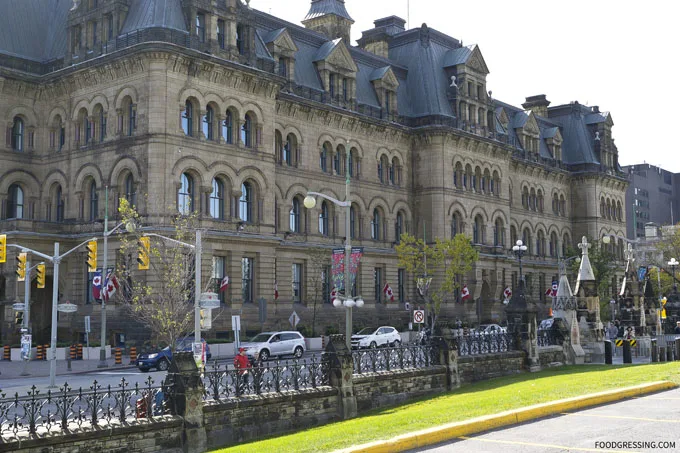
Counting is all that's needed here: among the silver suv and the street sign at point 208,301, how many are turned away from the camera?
0

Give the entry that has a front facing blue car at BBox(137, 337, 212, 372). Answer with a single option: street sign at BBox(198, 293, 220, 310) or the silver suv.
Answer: the silver suv

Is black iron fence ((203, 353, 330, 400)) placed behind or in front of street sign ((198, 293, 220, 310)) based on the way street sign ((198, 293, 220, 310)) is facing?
in front

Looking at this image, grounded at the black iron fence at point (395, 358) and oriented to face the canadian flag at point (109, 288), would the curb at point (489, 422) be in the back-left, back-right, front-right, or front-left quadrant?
back-left

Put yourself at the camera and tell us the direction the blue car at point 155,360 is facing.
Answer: facing the viewer and to the left of the viewer

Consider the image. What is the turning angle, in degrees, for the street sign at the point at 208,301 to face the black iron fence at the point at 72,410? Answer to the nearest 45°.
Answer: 0° — it already faces it

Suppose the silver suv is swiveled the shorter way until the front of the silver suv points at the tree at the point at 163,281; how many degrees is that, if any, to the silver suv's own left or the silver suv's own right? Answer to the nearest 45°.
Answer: approximately 45° to the silver suv's own right

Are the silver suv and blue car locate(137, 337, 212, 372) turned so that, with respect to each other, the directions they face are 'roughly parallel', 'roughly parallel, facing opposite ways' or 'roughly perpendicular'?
roughly parallel

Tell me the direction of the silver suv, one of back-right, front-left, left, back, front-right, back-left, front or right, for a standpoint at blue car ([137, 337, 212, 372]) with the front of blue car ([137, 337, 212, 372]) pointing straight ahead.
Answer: back

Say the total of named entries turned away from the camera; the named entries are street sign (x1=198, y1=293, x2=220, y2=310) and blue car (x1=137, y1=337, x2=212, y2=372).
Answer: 0

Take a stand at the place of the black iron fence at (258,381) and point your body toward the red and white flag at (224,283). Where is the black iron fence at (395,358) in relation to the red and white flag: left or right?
right

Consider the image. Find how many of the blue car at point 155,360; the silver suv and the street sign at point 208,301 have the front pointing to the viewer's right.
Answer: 0

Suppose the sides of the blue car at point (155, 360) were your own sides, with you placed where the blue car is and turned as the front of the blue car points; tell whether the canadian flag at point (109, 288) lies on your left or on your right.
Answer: on your right

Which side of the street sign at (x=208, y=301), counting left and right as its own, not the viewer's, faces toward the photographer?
front

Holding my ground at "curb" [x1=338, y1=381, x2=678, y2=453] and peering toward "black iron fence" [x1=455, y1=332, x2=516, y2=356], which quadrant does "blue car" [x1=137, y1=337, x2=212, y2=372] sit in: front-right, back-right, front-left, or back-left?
front-left
